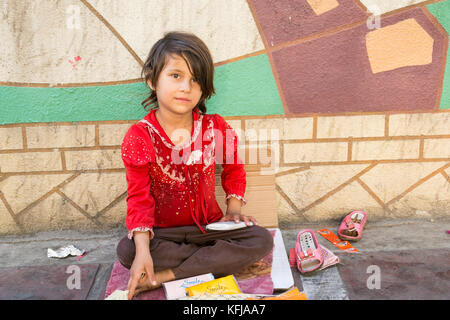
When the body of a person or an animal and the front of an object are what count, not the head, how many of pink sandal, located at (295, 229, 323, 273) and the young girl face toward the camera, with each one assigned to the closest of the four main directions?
2

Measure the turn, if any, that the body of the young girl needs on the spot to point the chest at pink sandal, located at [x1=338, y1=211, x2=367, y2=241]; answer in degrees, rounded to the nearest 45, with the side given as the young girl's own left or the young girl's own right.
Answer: approximately 90° to the young girl's own left

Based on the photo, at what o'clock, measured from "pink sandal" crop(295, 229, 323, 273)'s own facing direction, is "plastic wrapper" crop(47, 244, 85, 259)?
The plastic wrapper is roughly at 3 o'clock from the pink sandal.

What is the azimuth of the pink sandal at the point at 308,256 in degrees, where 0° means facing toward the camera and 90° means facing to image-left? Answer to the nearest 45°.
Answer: approximately 0°
